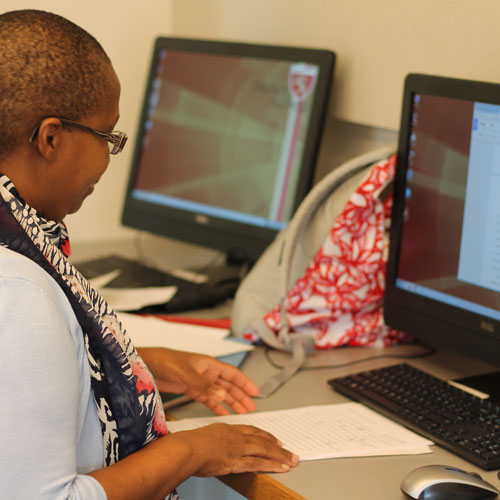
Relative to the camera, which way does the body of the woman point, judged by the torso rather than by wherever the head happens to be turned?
to the viewer's right

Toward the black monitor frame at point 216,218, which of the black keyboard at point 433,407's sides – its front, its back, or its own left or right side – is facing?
right
